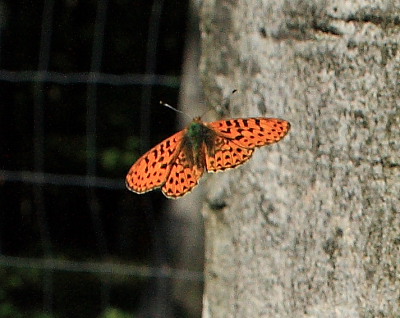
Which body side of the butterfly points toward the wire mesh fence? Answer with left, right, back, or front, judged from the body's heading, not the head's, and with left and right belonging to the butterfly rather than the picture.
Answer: front

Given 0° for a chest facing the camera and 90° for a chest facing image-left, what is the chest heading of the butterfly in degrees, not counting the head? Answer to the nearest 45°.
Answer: approximately 180°
